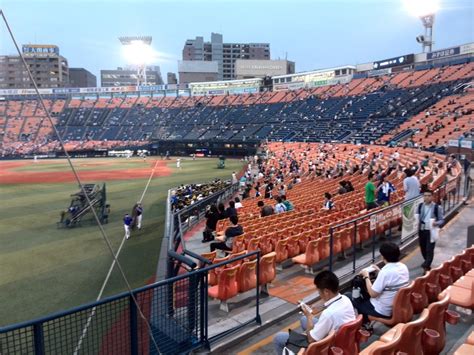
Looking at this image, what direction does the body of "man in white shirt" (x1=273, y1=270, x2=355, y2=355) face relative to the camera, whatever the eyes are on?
to the viewer's left

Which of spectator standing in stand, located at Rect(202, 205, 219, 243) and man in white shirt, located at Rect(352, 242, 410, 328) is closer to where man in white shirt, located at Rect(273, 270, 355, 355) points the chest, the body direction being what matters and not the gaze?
the spectator standing in stand

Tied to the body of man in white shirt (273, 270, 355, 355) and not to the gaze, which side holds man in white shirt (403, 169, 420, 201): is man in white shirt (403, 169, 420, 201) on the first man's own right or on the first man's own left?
on the first man's own right

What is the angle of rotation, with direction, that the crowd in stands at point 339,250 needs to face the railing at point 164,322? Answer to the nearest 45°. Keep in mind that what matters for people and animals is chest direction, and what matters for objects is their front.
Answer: approximately 45° to their left

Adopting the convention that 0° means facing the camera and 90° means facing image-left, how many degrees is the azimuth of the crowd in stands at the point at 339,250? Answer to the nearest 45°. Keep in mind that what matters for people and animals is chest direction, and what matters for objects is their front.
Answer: approximately 90°

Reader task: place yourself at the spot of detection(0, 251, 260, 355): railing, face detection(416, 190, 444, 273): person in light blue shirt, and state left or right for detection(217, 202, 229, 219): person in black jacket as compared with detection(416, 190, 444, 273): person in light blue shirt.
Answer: left

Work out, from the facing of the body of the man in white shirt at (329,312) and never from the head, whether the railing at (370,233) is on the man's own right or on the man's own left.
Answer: on the man's own right

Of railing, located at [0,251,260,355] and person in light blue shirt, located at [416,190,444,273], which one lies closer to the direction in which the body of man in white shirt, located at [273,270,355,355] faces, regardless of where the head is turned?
the railing

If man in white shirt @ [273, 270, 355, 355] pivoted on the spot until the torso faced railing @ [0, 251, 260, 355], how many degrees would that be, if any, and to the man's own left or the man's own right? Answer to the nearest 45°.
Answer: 0° — they already face it
